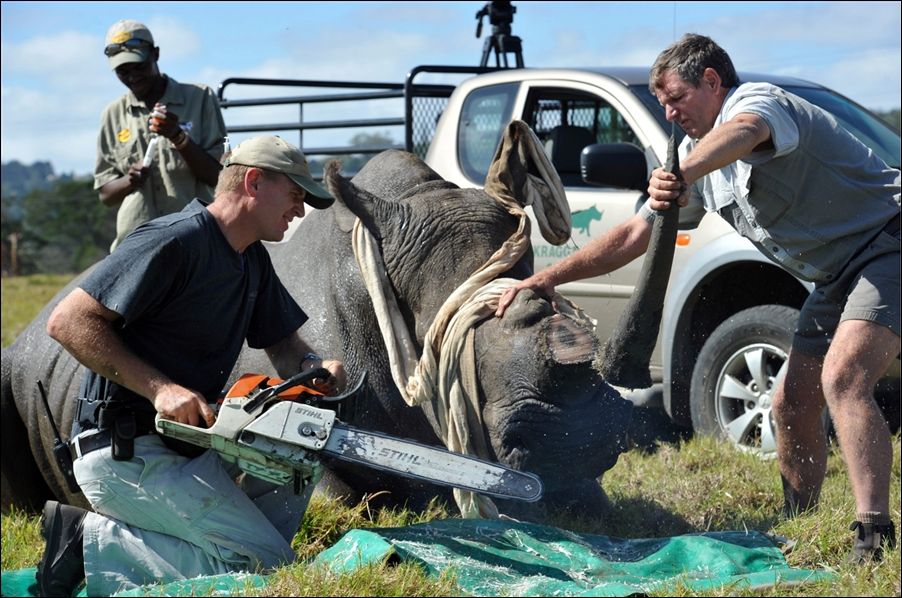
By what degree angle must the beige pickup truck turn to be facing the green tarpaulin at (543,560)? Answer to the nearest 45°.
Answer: approximately 45° to its right

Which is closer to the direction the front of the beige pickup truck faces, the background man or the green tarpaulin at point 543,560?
the green tarpaulin

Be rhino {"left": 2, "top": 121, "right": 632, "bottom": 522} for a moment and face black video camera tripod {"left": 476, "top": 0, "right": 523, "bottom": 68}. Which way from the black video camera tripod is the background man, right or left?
left

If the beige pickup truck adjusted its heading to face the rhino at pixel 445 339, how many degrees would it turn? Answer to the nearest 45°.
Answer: approximately 90° to its right

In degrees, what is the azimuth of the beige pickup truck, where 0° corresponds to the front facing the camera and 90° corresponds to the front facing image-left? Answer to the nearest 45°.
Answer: approximately 315°

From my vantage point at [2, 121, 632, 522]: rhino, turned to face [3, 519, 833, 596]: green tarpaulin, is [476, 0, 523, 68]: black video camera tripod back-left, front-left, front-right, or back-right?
back-left

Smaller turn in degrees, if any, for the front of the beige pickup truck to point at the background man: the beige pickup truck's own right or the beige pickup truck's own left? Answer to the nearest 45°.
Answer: approximately 135° to the beige pickup truck's own right
